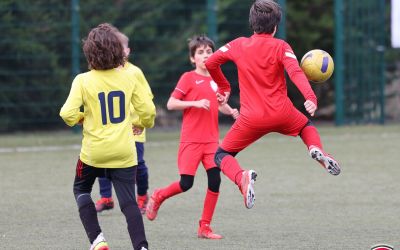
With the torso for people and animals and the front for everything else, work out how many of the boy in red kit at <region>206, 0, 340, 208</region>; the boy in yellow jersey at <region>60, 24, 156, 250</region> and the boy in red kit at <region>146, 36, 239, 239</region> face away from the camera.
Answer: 2

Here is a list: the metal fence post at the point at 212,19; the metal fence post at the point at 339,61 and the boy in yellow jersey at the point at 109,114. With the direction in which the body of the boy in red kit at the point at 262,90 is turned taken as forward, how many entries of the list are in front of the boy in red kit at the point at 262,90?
2

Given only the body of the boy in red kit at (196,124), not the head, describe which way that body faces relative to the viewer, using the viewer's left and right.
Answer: facing the viewer and to the right of the viewer

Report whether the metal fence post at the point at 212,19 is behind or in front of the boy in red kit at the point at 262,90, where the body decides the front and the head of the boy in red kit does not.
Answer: in front

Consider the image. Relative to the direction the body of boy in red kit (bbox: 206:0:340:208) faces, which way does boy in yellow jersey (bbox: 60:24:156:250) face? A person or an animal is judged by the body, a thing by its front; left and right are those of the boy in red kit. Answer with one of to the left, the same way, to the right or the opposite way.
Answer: the same way

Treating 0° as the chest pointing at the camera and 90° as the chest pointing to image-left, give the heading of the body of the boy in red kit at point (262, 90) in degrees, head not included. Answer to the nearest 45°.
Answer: approximately 180°

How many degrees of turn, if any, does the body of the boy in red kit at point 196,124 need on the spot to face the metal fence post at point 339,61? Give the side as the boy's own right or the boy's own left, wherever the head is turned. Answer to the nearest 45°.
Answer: approximately 135° to the boy's own left

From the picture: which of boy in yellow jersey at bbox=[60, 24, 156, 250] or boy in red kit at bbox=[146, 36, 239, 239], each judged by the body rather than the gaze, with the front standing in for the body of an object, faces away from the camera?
the boy in yellow jersey

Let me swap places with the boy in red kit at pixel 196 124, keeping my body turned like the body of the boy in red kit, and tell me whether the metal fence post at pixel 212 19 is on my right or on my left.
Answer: on my left

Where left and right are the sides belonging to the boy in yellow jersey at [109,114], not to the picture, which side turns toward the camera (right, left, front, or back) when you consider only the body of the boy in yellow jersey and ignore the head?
back

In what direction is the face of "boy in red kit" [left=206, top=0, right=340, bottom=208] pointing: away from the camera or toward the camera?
away from the camera

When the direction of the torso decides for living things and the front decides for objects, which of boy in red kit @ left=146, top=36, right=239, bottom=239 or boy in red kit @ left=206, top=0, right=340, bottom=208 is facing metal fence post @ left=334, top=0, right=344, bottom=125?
boy in red kit @ left=206, top=0, right=340, bottom=208

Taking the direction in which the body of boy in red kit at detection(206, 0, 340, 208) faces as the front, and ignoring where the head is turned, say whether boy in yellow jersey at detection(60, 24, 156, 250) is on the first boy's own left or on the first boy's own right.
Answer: on the first boy's own left

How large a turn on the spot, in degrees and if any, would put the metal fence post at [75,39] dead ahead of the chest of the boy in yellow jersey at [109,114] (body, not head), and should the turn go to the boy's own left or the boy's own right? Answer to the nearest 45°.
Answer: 0° — they already face it

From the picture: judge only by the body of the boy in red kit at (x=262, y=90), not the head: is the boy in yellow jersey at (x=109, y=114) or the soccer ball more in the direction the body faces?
the soccer ball

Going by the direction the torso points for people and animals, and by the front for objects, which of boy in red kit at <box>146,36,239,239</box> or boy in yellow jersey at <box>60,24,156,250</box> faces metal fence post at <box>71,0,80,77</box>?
the boy in yellow jersey

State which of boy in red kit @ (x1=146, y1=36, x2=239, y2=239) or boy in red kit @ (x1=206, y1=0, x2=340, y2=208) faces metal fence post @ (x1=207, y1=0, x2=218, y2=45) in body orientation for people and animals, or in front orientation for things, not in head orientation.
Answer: boy in red kit @ (x1=206, y1=0, x2=340, y2=208)

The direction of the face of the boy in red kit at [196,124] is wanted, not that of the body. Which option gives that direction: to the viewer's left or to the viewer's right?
to the viewer's right

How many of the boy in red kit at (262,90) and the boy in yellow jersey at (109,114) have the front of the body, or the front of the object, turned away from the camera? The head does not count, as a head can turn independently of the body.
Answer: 2
